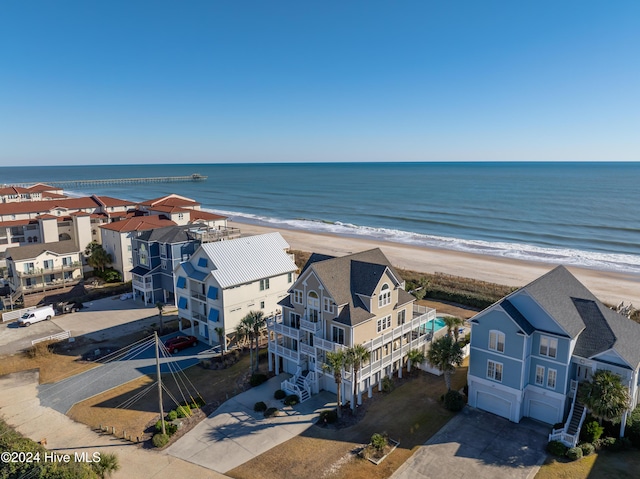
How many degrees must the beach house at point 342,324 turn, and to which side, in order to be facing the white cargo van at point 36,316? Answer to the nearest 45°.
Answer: approximately 45° to its right

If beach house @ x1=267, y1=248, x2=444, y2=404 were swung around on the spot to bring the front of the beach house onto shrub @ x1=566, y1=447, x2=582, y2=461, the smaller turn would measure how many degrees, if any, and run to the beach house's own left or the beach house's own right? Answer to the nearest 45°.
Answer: approximately 90° to the beach house's own left

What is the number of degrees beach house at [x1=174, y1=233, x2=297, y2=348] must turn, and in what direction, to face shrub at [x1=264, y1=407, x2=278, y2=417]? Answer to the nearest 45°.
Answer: approximately 45° to its left

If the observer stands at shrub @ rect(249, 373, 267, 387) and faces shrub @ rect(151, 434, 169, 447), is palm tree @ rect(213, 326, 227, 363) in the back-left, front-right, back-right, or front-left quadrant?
back-right

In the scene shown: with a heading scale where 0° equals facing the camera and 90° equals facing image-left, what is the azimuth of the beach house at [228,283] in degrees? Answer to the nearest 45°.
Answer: approximately 45°

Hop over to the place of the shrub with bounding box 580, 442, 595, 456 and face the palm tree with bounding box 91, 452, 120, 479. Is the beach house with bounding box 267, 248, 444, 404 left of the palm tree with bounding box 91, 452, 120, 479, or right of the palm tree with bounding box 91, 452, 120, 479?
right

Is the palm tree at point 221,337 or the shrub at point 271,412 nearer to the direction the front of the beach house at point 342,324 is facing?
the shrub

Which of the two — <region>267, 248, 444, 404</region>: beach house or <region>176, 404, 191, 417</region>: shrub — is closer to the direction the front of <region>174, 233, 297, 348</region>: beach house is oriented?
the shrub

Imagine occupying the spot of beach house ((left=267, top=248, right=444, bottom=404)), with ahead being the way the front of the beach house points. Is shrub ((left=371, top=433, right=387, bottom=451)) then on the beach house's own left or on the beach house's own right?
on the beach house's own left

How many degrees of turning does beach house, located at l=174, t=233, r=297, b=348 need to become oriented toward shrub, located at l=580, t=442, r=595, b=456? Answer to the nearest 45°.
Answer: approximately 90° to its left

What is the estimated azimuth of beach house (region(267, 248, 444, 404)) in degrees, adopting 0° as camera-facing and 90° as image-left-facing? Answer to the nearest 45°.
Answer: approximately 45°
